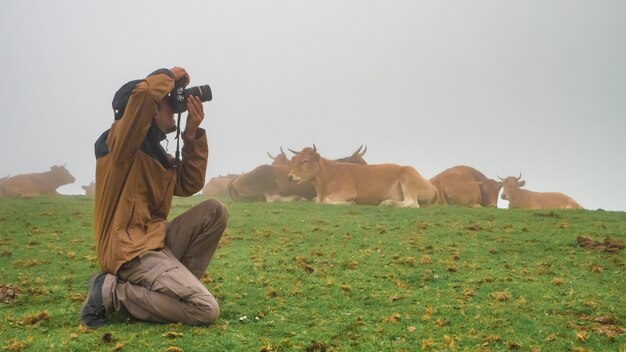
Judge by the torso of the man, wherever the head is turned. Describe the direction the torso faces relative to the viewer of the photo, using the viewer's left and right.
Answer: facing to the right of the viewer

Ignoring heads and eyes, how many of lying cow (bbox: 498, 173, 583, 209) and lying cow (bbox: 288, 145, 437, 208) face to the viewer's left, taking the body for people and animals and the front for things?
2

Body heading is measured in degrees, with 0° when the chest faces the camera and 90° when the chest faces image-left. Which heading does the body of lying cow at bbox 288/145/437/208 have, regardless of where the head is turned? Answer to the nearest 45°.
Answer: approximately 90°

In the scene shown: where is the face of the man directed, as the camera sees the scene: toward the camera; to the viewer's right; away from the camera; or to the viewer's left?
to the viewer's right

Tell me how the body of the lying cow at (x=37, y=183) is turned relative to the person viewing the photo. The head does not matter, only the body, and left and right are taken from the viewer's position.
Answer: facing to the right of the viewer

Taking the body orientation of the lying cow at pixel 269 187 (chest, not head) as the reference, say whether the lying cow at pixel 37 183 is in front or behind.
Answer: behind

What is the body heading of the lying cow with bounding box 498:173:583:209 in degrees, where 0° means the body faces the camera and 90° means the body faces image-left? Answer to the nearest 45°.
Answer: approximately 90°
